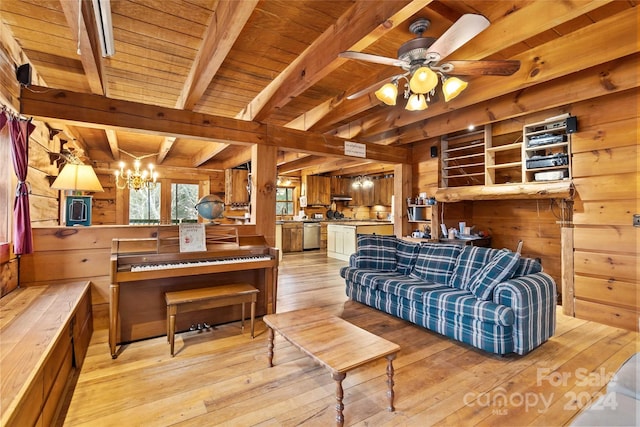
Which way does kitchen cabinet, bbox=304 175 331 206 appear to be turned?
toward the camera

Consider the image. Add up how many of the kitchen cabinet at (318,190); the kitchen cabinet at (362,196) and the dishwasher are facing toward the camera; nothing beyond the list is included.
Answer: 3

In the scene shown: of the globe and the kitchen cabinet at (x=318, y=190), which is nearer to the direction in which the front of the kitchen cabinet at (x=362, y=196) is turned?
the globe

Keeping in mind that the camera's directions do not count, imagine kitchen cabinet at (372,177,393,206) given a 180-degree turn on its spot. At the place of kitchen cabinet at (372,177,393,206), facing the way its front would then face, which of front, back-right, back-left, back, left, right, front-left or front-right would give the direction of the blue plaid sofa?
back-right

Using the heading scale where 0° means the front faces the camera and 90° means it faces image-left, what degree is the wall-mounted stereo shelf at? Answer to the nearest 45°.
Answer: approximately 45°

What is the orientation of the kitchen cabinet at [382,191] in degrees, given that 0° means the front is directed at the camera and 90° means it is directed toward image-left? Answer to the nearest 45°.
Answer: approximately 45°

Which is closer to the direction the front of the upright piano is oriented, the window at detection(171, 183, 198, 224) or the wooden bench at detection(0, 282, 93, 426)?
the wooden bench

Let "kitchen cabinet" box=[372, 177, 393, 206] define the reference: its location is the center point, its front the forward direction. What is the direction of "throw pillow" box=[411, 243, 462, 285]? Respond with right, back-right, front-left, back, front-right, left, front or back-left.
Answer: front-left

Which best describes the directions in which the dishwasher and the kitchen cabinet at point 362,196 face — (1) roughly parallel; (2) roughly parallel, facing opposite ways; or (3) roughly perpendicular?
roughly parallel

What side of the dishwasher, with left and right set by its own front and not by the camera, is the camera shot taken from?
front

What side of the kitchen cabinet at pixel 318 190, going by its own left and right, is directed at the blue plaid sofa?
front

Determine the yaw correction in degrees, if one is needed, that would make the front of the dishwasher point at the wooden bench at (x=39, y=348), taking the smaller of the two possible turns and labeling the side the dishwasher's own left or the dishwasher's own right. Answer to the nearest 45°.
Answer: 0° — it already faces it

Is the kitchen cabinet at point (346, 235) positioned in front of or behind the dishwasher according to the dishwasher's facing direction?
in front

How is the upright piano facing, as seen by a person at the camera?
facing the viewer and to the right of the viewer

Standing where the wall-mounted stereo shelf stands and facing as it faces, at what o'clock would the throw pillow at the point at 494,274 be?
The throw pillow is roughly at 11 o'clock from the wall-mounted stereo shelf.

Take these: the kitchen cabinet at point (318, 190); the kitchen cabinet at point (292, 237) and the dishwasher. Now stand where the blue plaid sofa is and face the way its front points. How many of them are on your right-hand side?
3

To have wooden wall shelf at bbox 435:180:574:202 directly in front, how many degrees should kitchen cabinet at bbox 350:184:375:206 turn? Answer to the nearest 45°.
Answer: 0° — it already faces it

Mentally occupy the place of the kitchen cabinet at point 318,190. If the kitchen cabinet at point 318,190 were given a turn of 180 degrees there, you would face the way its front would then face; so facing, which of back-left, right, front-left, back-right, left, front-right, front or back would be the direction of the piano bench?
back
